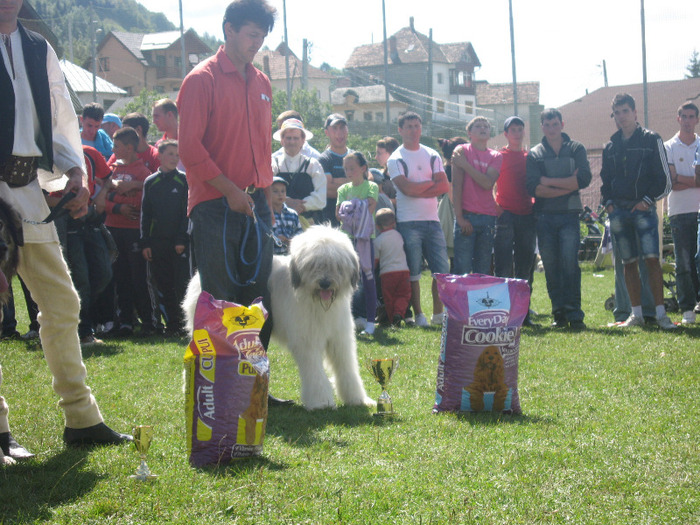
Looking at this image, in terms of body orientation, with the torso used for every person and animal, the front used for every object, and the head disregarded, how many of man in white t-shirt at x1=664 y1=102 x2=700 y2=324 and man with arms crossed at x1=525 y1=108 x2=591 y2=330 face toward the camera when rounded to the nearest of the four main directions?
2

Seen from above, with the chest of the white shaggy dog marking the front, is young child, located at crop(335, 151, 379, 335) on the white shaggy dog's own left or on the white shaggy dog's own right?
on the white shaggy dog's own left

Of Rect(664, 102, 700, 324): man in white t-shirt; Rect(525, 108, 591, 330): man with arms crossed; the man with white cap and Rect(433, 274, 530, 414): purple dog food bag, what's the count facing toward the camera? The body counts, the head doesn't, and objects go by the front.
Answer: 4

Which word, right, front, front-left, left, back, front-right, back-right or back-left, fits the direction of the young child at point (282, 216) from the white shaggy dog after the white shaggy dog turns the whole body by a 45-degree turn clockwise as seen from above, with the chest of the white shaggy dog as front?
back

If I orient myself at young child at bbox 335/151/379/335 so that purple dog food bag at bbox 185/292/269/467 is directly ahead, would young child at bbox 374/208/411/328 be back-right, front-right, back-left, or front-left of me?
back-left

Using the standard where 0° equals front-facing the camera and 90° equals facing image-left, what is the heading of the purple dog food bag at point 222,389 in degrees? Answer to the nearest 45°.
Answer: approximately 315°

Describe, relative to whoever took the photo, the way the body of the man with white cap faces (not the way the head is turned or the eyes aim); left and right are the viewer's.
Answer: facing the viewer

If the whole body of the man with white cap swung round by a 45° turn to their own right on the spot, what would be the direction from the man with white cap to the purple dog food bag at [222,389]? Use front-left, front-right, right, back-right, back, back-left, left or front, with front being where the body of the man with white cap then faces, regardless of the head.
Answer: front-left

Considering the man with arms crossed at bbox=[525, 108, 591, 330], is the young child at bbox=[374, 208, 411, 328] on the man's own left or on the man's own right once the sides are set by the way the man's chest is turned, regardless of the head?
on the man's own right

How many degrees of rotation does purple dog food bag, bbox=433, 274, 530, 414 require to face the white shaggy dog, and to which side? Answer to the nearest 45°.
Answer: approximately 90° to its right

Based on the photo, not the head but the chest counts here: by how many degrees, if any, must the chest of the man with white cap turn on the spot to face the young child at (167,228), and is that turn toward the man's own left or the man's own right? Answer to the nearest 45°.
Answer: approximately 90° to the man's own right

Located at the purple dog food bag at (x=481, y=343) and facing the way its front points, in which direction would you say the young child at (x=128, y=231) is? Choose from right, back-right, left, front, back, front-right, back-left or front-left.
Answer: back-right

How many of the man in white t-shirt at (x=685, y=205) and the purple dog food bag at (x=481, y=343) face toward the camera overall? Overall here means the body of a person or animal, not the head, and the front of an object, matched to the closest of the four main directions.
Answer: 2

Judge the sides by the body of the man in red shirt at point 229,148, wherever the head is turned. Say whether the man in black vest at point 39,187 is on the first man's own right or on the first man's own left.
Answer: on the first man's own right
